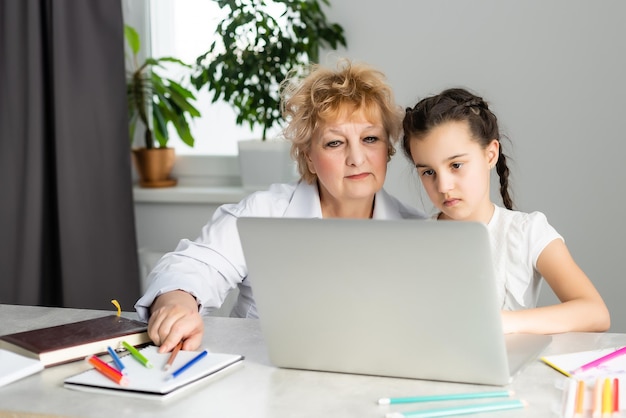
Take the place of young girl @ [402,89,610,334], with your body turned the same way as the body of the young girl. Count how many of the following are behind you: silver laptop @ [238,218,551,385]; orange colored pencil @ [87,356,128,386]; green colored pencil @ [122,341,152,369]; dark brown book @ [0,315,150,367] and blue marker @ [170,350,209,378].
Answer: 0

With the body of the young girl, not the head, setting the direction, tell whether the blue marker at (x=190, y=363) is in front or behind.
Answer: in front

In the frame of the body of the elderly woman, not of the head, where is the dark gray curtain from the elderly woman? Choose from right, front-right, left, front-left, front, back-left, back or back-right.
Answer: back-right

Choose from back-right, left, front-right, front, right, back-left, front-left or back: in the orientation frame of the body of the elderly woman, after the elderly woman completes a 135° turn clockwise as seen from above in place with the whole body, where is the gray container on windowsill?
front-right

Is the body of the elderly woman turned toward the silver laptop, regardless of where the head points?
yes

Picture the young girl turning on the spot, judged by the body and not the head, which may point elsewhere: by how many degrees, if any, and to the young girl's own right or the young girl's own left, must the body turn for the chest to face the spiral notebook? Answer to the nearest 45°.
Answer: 0° — they already face it

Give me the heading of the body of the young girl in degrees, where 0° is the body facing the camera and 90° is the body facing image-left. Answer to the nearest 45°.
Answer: approximately 45°

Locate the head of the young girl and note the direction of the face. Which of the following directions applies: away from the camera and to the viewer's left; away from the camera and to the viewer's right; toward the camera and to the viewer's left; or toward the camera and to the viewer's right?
toward the camera and to the viewer's left

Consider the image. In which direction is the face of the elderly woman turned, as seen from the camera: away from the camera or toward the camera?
toward the camera

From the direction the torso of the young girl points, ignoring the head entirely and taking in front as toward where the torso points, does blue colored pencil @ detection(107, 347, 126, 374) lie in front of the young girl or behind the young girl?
in front

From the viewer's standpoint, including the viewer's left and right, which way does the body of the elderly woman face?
facing the viewer

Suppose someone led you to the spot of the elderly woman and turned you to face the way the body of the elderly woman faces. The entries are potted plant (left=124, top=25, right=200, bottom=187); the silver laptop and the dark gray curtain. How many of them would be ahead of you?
1

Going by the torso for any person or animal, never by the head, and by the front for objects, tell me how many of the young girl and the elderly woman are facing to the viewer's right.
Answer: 0

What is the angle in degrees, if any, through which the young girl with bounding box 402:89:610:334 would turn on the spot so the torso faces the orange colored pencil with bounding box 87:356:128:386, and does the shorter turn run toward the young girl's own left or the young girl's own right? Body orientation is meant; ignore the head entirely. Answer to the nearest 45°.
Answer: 0° — they already face it

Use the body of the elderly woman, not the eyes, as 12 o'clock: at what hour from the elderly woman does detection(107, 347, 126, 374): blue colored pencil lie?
The blue colored pencil is roughly at 1 o'clock from the elderly woman.

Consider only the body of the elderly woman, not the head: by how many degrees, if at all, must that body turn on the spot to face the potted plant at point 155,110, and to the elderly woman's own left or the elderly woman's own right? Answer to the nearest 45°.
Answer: approximately 180°

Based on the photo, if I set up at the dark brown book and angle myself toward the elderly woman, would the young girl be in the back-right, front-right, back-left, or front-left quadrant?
front-right
